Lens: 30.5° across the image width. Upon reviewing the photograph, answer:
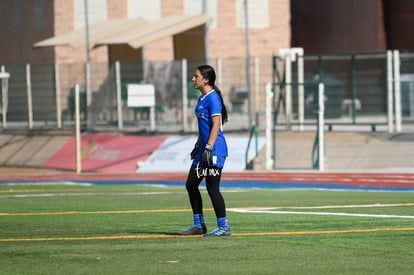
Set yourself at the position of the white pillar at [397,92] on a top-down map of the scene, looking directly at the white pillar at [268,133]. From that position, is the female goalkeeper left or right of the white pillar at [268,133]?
left

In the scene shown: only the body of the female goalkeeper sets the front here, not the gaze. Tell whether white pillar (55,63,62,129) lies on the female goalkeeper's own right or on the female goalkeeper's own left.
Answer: on the female goalkeeper's own right

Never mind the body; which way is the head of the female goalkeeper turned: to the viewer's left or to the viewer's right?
to the viewer's left

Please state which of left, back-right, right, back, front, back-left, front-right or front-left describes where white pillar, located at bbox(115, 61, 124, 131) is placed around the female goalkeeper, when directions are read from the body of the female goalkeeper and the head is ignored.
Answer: right

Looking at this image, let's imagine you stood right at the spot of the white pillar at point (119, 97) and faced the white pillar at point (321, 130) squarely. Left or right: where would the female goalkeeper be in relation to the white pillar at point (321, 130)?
right

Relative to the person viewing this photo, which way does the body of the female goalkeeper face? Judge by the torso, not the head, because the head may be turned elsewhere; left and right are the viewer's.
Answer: facing to the left of the viewer
